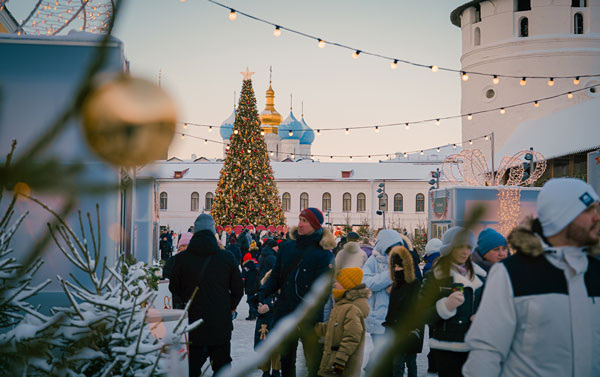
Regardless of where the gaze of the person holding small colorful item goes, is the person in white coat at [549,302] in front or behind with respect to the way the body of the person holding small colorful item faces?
in front

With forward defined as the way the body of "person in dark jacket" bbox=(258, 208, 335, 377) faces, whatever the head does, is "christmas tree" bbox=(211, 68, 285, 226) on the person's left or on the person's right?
on the person's right

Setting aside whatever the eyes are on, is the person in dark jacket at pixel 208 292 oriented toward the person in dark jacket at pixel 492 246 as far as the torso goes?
no

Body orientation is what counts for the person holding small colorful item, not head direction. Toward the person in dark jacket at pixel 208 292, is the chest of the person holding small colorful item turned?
no

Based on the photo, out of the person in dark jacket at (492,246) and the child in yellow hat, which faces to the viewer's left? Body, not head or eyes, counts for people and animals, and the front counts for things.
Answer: the child in yellow hat

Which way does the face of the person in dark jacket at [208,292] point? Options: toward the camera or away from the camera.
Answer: away from the camera

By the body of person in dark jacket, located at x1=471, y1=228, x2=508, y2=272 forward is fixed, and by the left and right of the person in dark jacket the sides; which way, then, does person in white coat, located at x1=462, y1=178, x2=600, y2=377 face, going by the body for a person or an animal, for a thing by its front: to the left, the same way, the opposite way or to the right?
the same way

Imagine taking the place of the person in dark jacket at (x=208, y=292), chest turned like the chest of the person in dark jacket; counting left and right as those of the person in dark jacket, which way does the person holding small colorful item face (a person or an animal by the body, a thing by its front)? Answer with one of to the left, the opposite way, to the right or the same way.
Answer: the opposite way

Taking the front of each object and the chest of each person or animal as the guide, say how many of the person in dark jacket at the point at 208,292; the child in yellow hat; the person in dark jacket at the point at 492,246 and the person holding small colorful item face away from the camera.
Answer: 1

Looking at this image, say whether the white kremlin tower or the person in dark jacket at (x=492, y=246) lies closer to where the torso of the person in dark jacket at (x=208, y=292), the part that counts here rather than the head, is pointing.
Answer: the white kremlin tower

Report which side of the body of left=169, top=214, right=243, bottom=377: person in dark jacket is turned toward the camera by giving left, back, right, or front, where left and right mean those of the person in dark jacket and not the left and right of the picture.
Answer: back

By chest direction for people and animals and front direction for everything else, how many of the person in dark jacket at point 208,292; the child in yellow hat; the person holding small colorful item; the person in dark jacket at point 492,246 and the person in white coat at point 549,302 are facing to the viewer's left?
1

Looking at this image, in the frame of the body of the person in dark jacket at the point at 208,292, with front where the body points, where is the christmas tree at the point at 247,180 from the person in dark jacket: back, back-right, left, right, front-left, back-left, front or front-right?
front

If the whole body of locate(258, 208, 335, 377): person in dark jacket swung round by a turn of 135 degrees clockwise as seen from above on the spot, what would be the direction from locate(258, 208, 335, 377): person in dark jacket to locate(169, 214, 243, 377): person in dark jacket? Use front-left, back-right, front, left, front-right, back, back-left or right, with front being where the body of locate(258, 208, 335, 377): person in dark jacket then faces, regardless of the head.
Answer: left

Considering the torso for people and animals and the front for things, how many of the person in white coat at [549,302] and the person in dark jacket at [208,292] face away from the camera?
1

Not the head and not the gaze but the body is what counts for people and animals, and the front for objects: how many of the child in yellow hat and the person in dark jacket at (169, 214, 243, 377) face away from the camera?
1

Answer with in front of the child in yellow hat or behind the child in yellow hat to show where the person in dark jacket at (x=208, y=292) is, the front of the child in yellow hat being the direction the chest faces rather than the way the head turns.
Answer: in front
